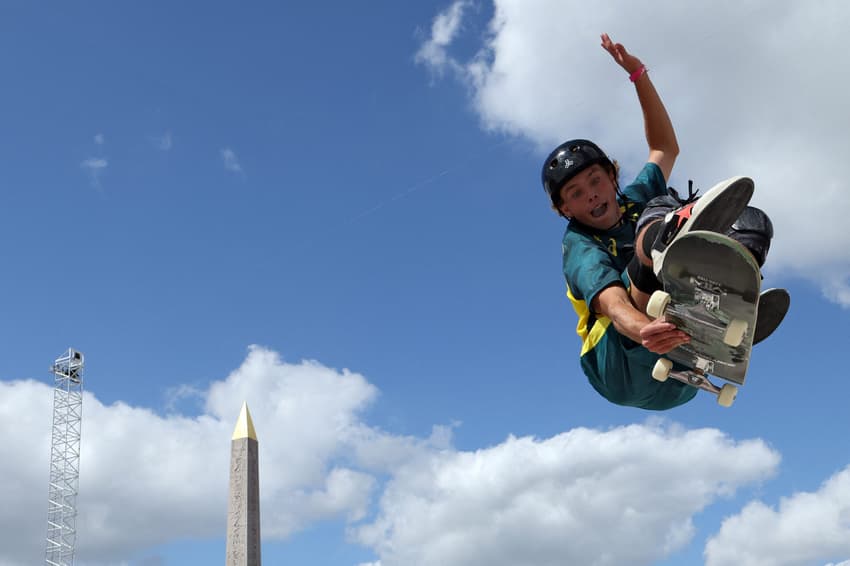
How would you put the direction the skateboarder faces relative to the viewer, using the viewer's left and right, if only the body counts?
facing the viewer and to the right of the viewer

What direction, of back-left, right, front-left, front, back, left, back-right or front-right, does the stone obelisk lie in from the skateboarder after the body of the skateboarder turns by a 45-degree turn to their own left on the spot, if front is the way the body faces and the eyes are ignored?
back-left
